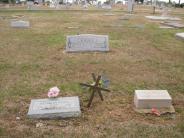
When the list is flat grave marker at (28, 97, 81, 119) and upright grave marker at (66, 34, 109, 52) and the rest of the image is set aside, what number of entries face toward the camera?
2

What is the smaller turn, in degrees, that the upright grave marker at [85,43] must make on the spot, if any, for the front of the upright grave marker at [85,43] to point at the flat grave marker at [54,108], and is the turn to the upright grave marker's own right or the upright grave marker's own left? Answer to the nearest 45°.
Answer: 0° — it already faces it

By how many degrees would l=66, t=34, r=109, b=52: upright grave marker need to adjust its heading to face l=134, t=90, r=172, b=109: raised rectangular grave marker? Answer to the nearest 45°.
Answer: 0° — it already faces it

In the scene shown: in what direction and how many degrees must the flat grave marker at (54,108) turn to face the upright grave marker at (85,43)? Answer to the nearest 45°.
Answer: approximately 180°

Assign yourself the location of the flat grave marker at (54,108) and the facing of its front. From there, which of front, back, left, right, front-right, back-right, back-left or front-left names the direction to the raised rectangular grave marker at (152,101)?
left

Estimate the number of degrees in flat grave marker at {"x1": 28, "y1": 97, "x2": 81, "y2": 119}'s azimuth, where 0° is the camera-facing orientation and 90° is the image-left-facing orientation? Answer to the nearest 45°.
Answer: approximately 0°
